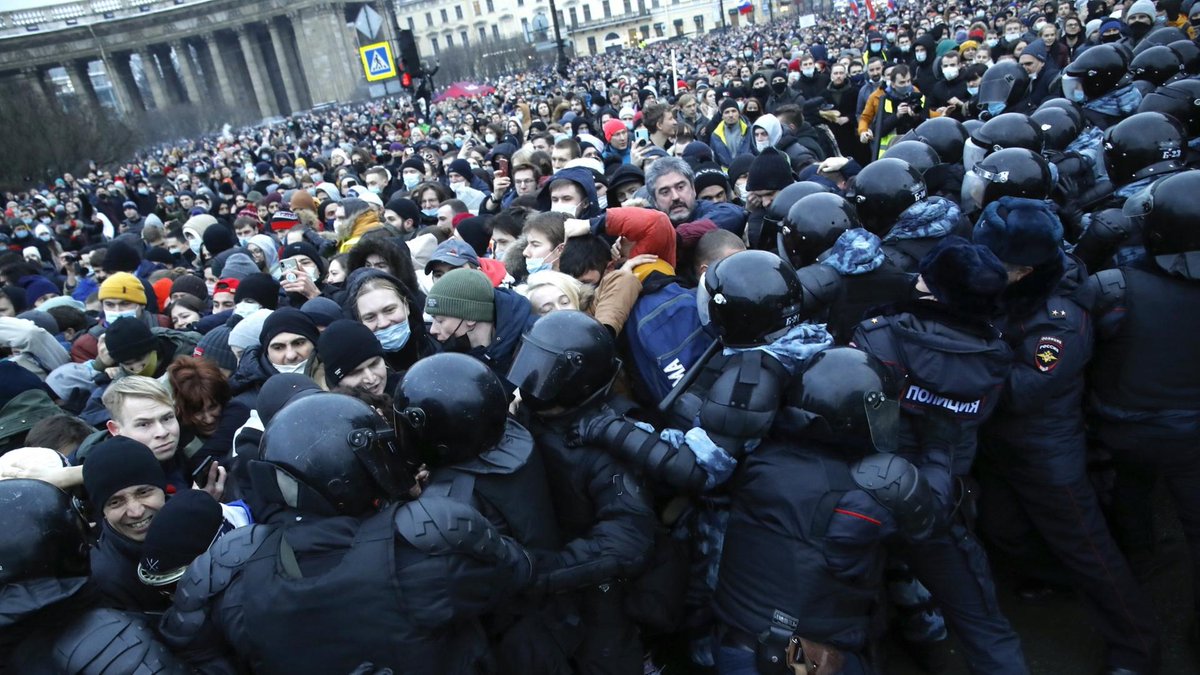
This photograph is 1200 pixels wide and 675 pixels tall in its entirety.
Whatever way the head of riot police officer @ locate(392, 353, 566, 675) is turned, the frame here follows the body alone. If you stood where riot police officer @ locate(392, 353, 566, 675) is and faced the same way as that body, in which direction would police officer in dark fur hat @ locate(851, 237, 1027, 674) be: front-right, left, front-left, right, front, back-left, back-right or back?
back-right

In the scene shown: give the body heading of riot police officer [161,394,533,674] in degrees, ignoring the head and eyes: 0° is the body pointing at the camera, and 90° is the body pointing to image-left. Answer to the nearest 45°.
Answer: approximately 225°

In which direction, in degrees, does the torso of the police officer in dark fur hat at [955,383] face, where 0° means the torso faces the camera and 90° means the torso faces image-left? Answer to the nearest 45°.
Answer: approximately 135°

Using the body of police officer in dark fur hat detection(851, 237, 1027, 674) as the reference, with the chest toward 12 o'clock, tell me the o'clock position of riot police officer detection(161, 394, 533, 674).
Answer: riot police officer detection(161, 394, 533, 674) is roughly at 9 o'clock from police officer in dark fur hat detection(851, 237, 1027, 674).
